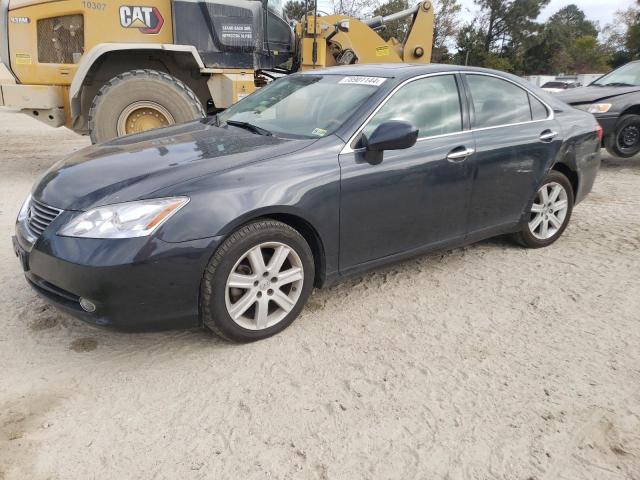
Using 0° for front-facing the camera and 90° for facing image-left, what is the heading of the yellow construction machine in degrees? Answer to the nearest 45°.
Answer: approximately 270°

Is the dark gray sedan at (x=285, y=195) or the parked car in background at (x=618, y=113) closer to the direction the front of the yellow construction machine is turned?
the parked car in background

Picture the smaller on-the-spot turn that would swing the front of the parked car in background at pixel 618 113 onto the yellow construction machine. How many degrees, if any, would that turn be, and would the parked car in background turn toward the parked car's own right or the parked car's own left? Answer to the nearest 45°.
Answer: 0° — it already faces it

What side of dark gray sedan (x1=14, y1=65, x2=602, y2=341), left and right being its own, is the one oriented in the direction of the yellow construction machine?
right

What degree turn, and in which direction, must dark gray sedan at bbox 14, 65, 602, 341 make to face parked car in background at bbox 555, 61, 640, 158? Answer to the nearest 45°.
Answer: approximately 180°

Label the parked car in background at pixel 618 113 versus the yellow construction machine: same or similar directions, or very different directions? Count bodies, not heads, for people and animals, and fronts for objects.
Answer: very different directions

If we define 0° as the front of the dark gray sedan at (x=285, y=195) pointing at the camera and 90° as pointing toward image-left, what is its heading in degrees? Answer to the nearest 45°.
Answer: approximately 45°

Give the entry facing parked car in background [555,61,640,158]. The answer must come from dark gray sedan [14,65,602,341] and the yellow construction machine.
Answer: the yellow construction machine

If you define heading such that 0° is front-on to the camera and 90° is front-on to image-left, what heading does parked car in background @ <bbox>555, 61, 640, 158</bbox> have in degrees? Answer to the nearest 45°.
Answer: approximately 45°

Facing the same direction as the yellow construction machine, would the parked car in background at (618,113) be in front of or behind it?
in front

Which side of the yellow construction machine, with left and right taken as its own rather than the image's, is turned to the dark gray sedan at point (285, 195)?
right
